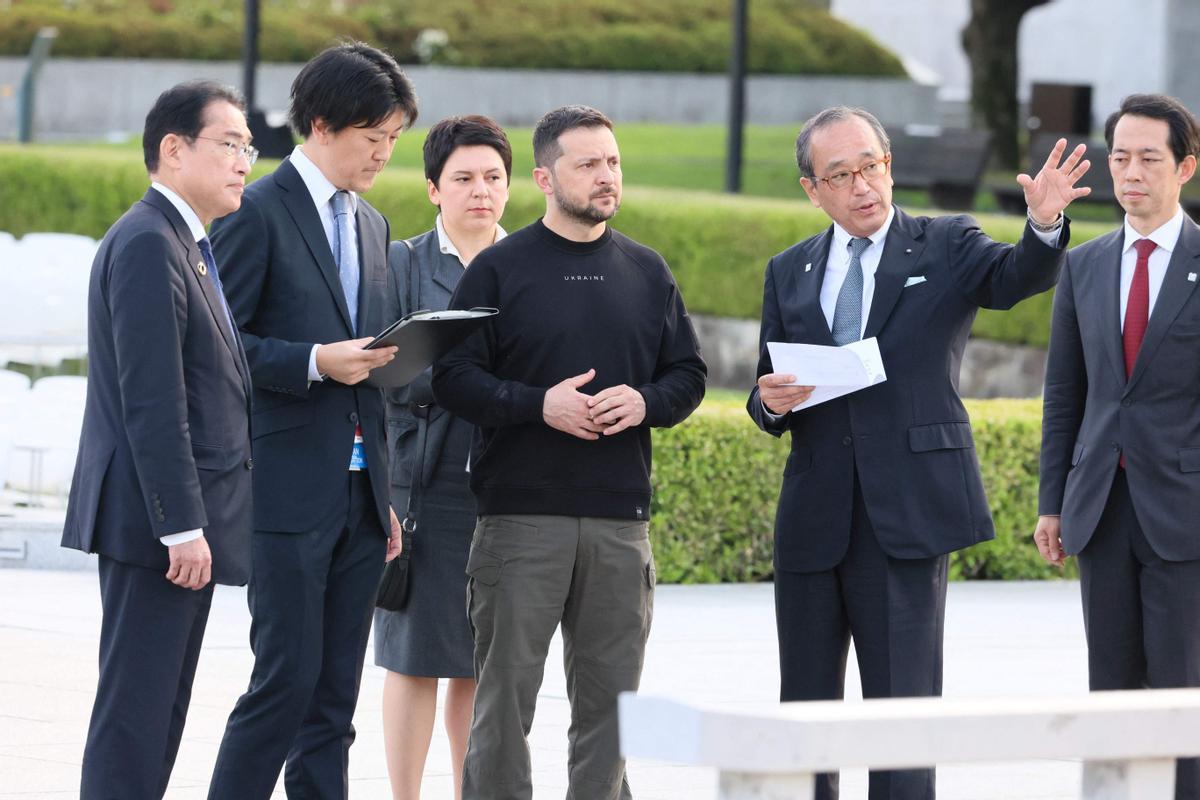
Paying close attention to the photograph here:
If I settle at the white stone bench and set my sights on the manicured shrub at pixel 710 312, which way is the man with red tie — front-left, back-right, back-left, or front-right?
front-right

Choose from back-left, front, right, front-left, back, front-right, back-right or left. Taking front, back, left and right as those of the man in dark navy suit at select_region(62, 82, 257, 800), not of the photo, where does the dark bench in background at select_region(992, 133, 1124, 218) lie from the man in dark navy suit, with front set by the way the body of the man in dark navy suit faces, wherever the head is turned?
front-left

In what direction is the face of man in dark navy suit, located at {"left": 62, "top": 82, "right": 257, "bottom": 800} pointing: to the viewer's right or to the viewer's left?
to the viewer's right

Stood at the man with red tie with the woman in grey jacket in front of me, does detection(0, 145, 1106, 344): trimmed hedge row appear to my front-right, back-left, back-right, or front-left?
front-right

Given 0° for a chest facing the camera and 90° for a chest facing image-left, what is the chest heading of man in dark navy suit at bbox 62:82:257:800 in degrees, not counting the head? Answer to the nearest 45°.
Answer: approximately 270°

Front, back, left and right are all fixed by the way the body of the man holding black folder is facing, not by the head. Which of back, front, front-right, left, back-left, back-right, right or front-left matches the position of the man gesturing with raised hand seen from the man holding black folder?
front-left

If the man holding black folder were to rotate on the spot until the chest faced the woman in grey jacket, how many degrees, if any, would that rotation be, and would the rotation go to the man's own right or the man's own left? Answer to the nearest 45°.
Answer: approximately 90° to the man's own left

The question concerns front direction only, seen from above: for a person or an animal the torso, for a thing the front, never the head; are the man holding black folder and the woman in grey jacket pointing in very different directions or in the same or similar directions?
same or similar directions

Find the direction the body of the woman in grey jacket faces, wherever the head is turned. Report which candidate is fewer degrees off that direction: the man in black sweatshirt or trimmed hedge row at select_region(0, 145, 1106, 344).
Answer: the man in black sweatshirt

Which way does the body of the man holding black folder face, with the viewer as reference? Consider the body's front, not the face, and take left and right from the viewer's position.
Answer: facing the viewer and to the right of the viewer

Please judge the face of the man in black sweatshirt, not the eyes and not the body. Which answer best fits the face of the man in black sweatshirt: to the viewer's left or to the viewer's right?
to the viewer's right

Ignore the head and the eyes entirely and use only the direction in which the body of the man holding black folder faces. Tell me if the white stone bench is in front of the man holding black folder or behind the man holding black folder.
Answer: in front

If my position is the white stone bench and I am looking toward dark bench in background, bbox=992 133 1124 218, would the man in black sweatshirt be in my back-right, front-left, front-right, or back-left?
front-left

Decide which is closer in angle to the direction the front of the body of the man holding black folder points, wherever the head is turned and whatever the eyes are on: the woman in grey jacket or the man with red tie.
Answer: the man with red tie

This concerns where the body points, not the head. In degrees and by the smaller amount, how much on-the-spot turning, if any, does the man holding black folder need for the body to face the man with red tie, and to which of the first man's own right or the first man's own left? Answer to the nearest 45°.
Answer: approximately 45° to the first man's own left
